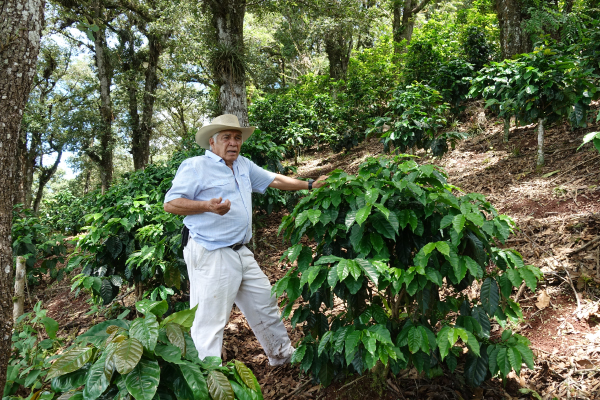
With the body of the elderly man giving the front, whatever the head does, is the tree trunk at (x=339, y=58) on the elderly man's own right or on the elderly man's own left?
on the elderly man's own left

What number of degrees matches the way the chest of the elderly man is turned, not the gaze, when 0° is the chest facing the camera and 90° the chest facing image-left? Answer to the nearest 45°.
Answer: approximately 315°

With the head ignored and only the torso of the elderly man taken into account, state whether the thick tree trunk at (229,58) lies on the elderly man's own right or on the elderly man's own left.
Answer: on the elderly man's own left

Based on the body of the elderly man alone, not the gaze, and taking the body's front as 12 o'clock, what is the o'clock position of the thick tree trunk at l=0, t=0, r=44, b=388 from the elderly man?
The thick tree trunk is roughly at 4 o'clock from the elderly man.

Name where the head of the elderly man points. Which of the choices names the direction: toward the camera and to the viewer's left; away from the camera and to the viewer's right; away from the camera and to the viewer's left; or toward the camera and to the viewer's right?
toward the camera and to the viewer's right

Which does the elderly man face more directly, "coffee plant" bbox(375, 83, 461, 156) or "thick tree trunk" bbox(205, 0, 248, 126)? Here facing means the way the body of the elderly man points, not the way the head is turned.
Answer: the coffee plant

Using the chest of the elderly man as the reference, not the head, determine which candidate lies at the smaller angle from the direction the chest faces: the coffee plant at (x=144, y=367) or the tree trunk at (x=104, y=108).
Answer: the coffee plant

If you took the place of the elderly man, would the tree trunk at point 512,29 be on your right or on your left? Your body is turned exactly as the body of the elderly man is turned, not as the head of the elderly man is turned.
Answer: on your left

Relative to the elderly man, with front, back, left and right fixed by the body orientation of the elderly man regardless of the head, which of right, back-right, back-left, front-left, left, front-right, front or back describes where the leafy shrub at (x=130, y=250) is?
back
